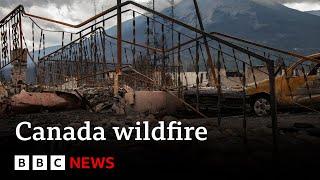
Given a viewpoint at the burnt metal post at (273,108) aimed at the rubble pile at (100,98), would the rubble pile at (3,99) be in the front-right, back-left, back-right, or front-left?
front-left

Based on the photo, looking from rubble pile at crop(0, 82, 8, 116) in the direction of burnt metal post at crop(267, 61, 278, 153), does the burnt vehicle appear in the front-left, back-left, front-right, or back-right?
front-left

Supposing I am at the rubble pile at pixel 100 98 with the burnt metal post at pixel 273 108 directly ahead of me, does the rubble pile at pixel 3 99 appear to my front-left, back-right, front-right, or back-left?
back-right

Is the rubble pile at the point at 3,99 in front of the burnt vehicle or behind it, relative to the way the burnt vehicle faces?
in front

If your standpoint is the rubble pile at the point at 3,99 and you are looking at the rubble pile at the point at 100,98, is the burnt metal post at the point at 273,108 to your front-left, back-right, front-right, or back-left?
front-right

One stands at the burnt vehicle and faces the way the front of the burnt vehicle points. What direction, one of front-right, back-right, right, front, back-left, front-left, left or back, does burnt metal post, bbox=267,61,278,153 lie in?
left

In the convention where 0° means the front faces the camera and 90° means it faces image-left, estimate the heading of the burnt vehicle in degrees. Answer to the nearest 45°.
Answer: approximately 90°

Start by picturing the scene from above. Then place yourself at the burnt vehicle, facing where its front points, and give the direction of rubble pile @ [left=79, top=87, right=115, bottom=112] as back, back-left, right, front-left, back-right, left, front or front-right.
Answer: front-left

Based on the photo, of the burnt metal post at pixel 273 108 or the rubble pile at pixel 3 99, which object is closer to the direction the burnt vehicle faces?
the rubble pile

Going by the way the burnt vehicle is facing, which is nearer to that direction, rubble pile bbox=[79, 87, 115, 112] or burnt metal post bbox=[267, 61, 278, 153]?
the rubble pile
